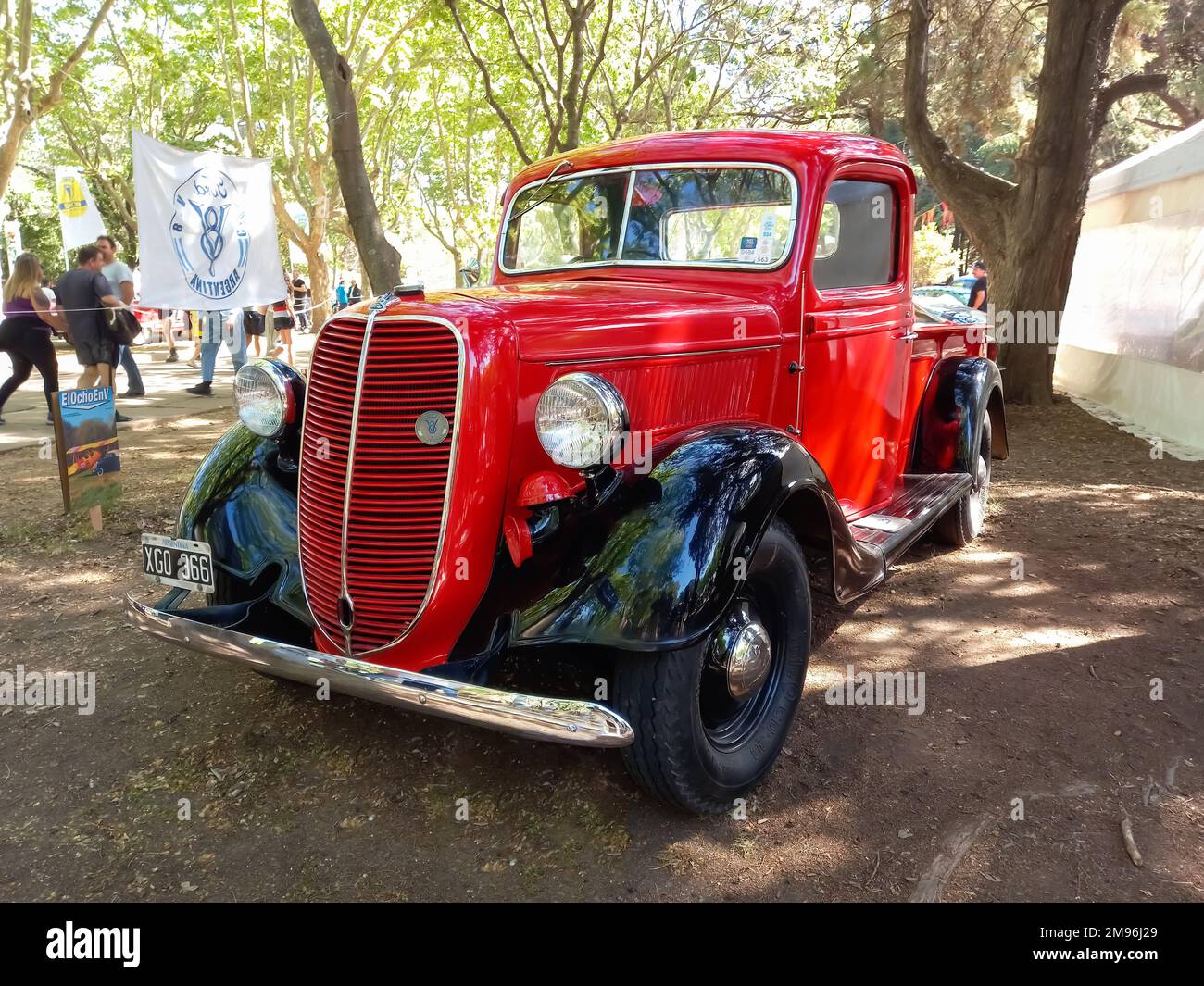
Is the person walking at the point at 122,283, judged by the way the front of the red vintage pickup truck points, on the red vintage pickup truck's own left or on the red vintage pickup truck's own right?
on the red vintage pickup truck's own right

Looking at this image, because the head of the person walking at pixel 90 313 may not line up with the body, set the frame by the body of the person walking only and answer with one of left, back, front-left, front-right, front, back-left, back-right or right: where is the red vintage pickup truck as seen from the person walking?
back-right

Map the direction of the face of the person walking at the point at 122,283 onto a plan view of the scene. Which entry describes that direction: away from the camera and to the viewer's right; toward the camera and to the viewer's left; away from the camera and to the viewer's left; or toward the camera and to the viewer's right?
toward the camera and to the viewer's left

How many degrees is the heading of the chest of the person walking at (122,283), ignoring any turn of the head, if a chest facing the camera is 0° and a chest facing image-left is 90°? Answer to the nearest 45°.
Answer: approximately 45°
